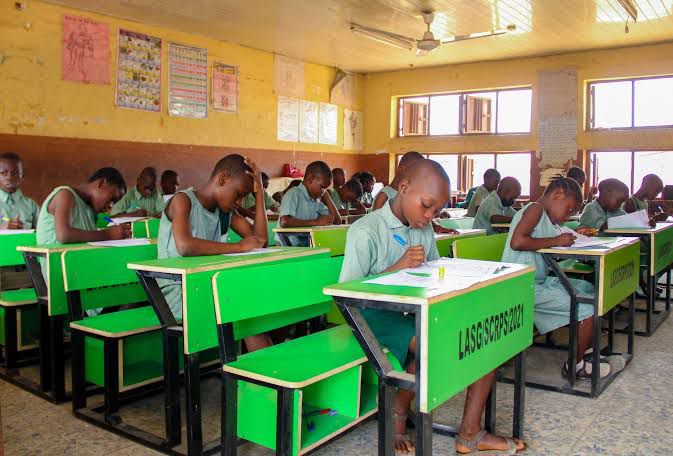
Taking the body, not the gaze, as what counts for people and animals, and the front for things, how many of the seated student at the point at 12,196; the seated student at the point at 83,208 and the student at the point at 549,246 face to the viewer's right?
2

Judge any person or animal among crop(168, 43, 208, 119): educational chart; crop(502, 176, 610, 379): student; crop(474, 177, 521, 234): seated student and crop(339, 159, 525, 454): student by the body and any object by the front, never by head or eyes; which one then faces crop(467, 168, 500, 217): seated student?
the educational chart

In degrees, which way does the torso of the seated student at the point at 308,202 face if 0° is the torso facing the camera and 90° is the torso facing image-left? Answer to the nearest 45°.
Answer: approximately 315°

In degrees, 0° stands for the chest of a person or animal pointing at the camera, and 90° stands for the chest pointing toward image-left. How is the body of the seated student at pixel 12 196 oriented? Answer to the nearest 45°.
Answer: approximately 0°

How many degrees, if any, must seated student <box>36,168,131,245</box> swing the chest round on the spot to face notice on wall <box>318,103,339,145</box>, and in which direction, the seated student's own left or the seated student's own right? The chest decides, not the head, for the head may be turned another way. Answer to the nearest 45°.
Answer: approximately 45° to the seated student's own left

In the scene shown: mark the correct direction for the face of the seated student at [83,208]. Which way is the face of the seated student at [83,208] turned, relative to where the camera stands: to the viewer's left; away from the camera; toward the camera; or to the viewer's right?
to the viewer's right

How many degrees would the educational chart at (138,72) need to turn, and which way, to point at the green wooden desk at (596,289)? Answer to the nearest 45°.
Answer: approximately 45° to its right

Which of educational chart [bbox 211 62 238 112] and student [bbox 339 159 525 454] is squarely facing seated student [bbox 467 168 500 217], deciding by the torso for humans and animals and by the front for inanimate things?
the educational chart

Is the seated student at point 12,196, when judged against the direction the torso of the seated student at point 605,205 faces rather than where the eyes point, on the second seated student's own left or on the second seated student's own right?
on the second seated student's own right
